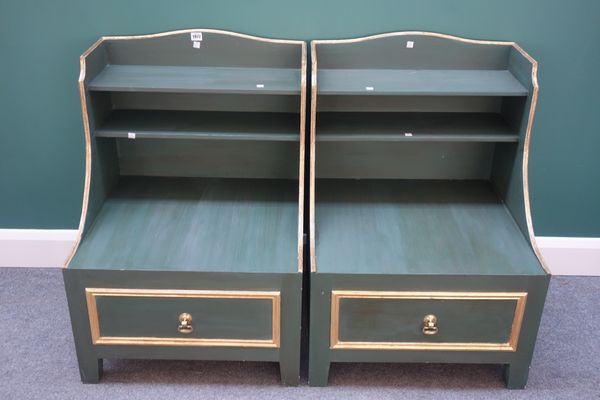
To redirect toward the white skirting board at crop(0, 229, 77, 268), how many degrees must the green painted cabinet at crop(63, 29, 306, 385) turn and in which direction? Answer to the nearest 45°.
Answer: approximately 135° to its right

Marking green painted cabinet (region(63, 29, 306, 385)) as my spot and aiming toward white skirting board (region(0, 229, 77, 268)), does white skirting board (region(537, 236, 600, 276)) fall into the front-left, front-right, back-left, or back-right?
back-right

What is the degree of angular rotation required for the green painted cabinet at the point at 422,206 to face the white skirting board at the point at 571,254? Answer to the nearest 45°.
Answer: approximately 135° to its left

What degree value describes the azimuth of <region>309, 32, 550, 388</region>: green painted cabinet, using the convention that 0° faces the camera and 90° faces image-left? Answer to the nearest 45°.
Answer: approximately 0°

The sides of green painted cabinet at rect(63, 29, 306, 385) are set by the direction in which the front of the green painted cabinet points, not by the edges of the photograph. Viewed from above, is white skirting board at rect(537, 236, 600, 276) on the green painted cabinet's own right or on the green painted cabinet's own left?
on the green painted cabinet's own left

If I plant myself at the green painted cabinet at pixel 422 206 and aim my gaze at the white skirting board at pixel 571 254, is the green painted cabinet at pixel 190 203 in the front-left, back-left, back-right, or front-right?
back-left

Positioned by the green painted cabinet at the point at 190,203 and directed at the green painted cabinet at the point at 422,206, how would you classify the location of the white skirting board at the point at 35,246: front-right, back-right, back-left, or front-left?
back-left

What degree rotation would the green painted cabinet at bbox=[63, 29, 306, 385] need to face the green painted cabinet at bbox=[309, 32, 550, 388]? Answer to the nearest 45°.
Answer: approximately 90° to its left

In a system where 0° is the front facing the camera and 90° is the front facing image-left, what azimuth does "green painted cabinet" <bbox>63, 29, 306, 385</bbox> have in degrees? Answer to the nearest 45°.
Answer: approximately 0°

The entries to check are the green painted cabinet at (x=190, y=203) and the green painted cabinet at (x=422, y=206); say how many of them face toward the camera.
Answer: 2

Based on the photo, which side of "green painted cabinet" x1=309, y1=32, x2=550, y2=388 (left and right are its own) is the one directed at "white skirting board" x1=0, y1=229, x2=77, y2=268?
right
